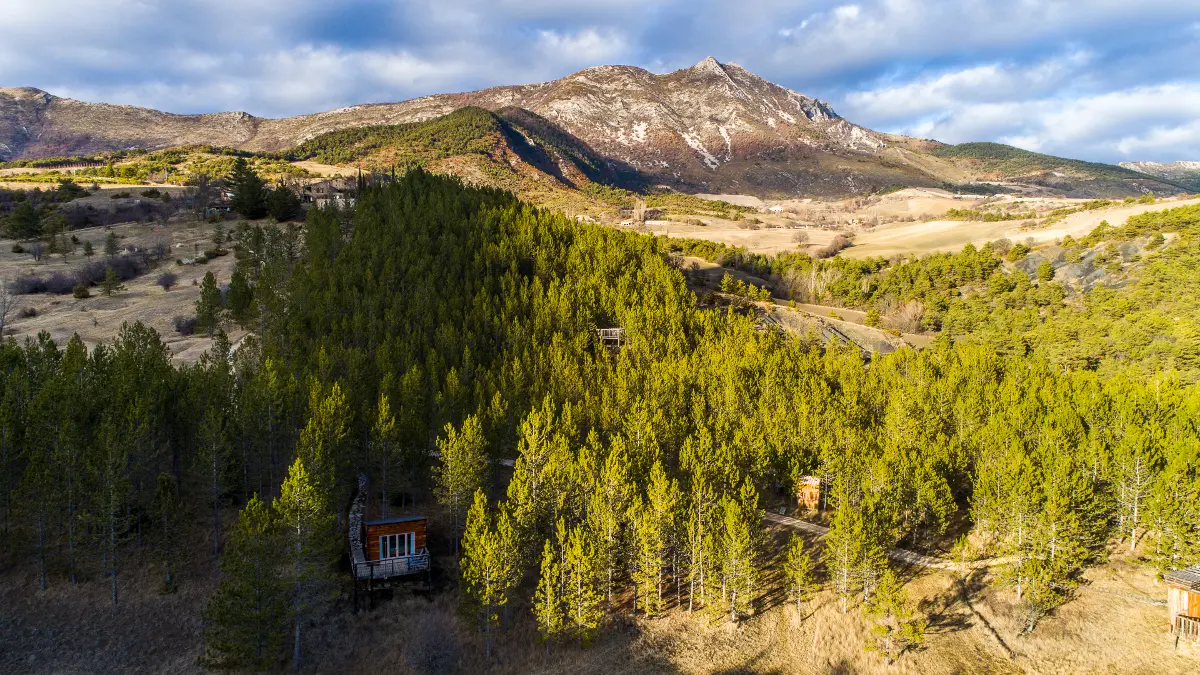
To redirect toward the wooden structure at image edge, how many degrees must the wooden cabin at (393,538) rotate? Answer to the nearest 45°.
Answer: approximately 90° to its left

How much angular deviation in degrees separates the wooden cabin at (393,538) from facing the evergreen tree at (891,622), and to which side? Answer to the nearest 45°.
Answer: approximately 90° to its left

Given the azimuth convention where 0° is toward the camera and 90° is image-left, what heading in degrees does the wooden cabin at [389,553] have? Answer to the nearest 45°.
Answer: approximately 0°

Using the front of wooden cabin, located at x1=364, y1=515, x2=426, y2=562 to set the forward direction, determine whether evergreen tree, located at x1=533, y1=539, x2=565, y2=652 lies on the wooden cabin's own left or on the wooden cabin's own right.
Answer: on the wooden cabin's own left

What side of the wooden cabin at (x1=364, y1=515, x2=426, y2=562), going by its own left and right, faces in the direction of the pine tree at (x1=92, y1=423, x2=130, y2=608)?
right

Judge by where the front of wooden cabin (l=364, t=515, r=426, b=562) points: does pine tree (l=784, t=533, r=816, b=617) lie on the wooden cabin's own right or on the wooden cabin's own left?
on the wooden cabin's own left

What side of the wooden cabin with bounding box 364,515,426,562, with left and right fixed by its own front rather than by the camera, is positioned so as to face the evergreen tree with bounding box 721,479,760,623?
left

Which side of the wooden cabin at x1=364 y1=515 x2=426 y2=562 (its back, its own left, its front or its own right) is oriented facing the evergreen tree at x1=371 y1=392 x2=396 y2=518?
back
